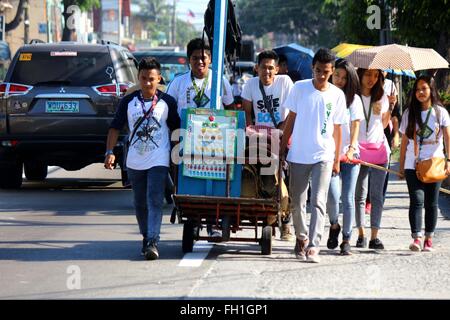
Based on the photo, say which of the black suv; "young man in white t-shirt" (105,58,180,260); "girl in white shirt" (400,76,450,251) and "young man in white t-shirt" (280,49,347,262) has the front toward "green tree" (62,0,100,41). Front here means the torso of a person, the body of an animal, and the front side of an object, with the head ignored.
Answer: the black suv

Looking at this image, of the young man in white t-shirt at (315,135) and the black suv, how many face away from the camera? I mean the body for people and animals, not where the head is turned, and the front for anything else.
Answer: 1

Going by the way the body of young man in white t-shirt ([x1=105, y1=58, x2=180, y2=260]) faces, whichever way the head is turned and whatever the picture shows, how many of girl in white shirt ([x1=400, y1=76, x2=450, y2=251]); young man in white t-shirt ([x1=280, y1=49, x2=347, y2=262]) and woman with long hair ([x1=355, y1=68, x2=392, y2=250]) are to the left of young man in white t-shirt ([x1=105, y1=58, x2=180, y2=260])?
3

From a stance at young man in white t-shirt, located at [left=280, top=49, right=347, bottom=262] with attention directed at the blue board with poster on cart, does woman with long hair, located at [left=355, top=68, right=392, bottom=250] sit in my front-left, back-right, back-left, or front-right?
back-right

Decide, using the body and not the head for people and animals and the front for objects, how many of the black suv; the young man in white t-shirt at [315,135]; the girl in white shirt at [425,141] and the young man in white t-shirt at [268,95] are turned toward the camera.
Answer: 3

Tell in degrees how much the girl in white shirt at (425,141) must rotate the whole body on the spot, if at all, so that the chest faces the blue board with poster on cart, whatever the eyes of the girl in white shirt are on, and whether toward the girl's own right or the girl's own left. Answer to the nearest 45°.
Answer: approximately 45° to the girl's own right

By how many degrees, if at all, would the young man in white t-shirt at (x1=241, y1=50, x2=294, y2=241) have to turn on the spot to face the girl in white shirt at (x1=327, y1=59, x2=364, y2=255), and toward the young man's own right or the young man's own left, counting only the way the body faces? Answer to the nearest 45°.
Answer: approximately 45° to the young man's own left

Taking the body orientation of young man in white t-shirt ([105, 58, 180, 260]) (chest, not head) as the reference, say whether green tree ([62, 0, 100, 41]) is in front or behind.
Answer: behind
